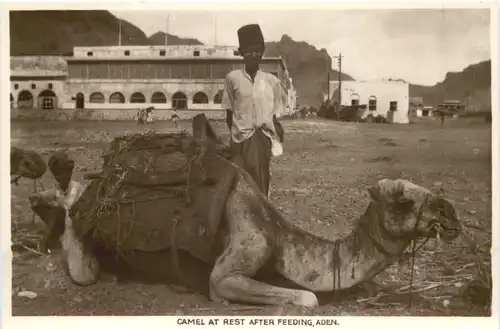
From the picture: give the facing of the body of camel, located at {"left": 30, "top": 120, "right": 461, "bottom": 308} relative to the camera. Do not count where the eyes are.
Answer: to the viewer's right

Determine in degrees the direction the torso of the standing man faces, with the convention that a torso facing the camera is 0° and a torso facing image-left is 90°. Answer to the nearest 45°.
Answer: approximately 0°

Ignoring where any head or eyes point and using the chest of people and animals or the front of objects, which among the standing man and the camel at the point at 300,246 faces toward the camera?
the standing man

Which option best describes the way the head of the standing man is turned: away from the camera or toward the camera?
toward the camera
